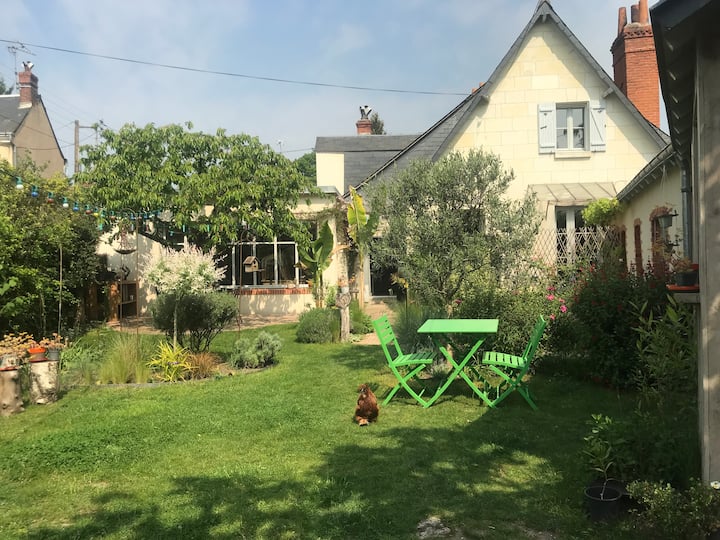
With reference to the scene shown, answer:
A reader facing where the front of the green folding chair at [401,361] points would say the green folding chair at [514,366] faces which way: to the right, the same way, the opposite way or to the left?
the opposite way

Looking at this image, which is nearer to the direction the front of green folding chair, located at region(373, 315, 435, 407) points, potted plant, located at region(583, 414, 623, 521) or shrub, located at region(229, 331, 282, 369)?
the potted plant

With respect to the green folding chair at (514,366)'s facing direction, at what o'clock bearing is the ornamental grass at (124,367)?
The ornamental grass is roughly at 12 o'clock from the green folding chair.

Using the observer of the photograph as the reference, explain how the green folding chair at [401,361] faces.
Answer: facing to the right of the viewer

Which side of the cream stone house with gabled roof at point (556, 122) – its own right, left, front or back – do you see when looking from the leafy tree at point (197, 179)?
right

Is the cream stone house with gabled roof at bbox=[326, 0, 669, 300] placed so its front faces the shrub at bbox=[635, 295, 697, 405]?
yes

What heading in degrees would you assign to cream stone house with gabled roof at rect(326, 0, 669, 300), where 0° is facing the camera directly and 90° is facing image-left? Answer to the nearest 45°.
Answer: approximately 0°

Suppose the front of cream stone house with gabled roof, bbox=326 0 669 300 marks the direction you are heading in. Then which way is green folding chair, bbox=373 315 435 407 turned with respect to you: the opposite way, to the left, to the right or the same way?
to the left

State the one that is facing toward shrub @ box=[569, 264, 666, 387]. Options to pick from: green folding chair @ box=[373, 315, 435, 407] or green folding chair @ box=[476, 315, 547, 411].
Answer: green folding chair @ box=[373, 315, 435, 407]

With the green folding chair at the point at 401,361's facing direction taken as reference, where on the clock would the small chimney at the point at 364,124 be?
The small chimney is roughly at 9 o'clock from the green folding chair.

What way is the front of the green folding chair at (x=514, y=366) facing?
to the viewer's left

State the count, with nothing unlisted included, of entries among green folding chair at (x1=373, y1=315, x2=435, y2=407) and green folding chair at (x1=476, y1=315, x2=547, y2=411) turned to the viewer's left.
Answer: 1
